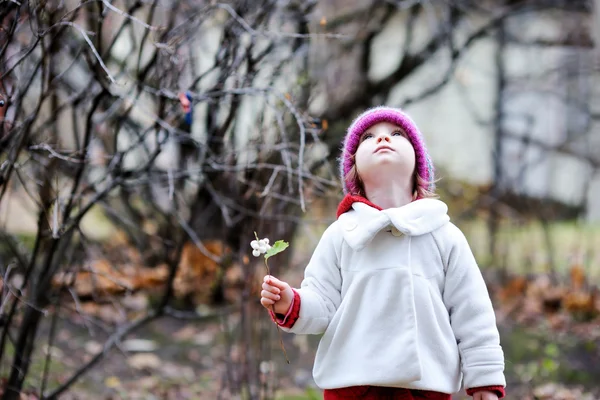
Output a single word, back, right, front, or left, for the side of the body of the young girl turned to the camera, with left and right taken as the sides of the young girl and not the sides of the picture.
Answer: front

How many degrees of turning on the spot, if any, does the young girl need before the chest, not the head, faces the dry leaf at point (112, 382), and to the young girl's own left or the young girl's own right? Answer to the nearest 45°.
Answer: approximately 135° to the young girl's own right

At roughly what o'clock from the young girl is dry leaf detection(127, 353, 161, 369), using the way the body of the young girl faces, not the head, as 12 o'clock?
The dry leaf is roughly at 5 o'clock from the young girl.
